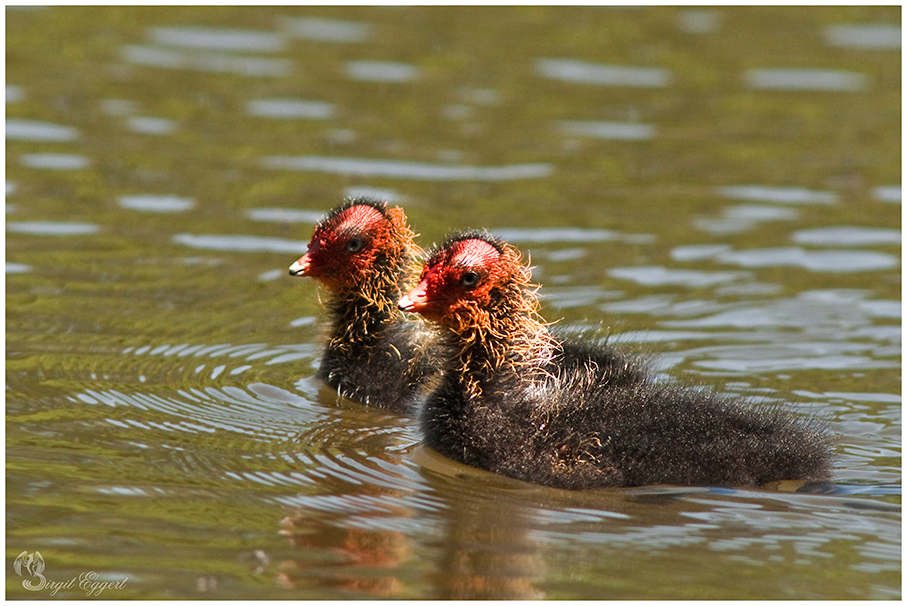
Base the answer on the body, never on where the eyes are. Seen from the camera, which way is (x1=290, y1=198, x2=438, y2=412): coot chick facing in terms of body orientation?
to the viewer's left

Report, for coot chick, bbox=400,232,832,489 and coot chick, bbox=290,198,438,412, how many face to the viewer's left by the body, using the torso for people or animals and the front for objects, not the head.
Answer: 2

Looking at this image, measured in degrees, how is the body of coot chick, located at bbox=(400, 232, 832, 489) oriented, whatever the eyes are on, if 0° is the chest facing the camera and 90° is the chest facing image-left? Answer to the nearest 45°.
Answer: approximately 90°

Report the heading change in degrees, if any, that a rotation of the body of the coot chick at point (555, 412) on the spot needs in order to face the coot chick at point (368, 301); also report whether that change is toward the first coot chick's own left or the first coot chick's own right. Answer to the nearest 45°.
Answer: approximately 45° to the first coot chick's own right

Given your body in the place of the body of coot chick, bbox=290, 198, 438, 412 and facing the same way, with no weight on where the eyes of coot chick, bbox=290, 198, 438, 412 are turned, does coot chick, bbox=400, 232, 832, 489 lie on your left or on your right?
on your left
